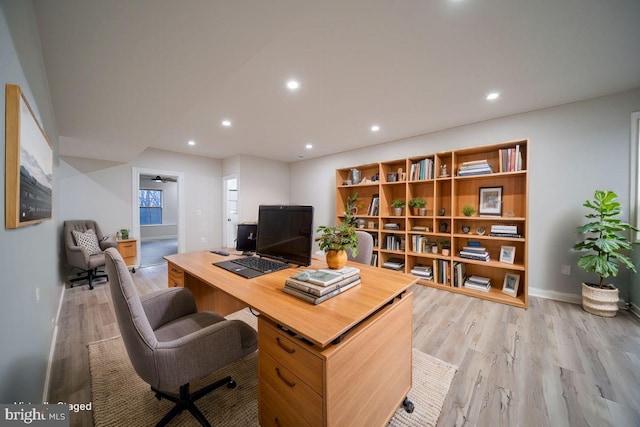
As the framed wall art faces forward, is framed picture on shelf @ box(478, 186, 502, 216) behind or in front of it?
in front

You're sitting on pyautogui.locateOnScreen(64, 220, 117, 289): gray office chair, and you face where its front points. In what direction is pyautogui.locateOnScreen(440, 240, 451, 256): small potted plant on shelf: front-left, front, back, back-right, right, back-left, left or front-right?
front

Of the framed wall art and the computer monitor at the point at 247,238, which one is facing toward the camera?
the computer monitor

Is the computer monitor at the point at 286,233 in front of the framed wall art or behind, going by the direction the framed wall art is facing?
in front

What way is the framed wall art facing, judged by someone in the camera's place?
facing to the right of the viewer

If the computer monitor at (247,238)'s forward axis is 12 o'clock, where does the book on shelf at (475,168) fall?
The book on shelf is roughly at 9 o'clock from the computer monitor.

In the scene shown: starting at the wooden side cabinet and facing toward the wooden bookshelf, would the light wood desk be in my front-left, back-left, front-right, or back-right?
front-right

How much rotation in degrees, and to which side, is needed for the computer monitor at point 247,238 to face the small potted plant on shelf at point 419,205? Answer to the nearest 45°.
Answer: approximately 90° to its left

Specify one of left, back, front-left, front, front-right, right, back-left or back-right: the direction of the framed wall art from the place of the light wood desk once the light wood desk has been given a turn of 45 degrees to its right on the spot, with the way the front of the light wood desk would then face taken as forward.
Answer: front

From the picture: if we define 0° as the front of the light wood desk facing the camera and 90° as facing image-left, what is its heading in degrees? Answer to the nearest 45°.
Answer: approximately 45°

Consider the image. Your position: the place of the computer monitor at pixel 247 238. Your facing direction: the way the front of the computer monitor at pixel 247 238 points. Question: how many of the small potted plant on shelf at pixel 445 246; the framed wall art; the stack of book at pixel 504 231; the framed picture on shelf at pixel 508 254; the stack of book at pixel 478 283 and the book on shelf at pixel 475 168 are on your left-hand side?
5

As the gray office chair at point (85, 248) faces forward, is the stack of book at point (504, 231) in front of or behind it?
in front

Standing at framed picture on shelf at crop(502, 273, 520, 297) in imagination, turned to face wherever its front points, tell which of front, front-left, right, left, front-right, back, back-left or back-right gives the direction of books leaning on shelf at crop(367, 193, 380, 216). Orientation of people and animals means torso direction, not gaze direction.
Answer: front-right

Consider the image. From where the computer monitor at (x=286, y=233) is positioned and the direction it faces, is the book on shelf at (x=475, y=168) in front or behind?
behind
